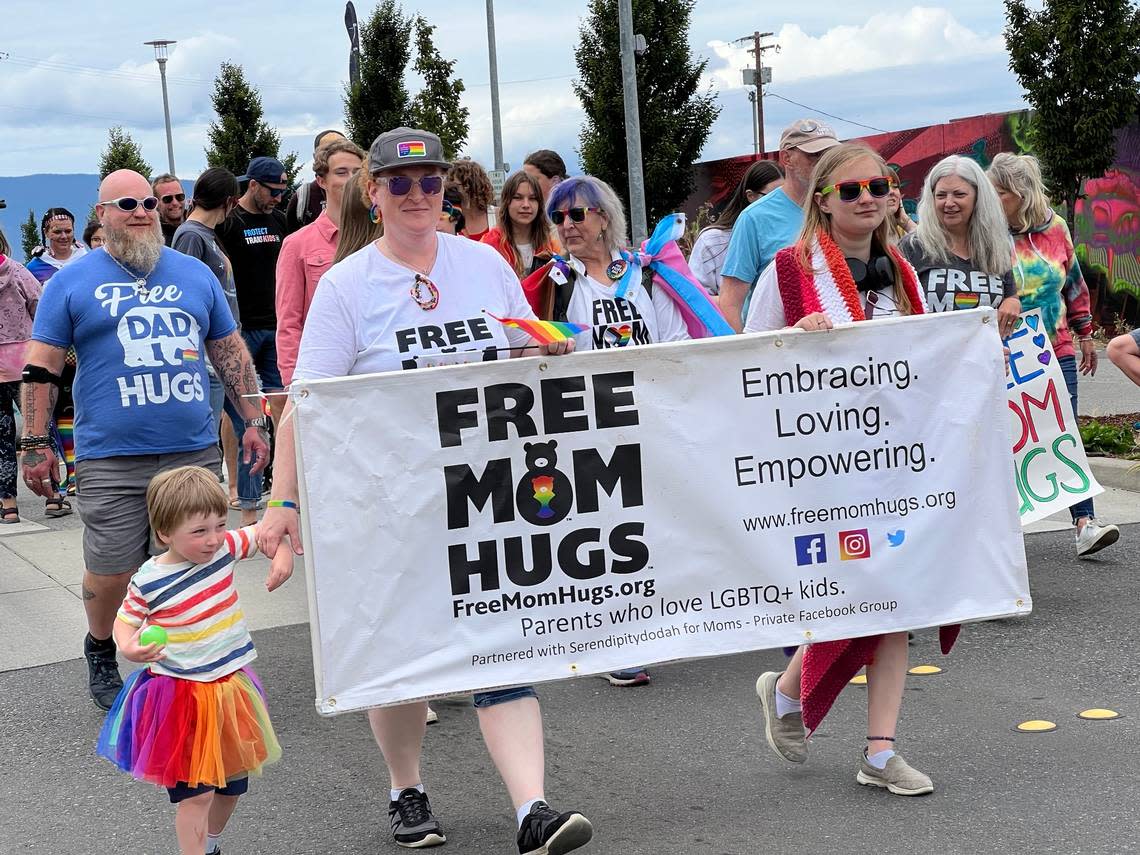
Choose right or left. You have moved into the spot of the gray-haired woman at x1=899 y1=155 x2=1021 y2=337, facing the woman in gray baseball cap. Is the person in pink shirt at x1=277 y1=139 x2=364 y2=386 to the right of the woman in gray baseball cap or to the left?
right

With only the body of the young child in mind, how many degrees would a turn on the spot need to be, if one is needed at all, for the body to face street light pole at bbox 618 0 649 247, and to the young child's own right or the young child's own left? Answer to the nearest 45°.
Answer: approximately 135° to the young child's own left

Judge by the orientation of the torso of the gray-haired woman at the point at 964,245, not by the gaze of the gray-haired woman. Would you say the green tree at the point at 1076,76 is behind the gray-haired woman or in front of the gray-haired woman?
behind

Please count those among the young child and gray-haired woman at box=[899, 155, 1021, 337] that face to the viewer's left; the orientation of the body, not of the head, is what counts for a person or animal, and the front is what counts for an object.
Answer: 0

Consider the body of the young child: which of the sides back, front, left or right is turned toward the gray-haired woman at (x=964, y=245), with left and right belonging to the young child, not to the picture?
left

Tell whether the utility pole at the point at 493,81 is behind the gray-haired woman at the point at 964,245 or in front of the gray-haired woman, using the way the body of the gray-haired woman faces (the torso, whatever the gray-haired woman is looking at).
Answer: behind

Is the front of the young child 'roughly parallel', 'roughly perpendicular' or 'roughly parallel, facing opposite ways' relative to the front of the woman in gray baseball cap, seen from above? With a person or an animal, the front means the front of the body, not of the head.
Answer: roughly parallel

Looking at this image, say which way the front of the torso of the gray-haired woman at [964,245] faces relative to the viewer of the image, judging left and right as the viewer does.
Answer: facing the viewer

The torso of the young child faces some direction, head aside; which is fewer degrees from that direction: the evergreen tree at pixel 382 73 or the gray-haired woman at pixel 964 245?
the gray-haired woman

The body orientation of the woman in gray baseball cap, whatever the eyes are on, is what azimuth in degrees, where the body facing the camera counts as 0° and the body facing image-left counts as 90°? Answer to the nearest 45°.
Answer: approximately 315°

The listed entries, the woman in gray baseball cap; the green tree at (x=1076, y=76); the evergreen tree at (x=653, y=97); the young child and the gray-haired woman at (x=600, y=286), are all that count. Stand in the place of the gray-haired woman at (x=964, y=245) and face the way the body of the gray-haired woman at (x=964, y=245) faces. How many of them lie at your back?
2

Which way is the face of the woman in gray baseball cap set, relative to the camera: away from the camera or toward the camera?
toward the camera

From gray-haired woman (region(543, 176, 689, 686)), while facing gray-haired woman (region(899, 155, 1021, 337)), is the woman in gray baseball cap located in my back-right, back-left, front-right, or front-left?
back-right

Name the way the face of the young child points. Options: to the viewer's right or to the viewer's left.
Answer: to the viewer's right

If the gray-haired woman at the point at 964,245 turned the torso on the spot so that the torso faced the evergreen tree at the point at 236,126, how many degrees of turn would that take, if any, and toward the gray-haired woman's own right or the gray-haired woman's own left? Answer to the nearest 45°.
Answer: approximately 135° to the gray-haired woman's own right

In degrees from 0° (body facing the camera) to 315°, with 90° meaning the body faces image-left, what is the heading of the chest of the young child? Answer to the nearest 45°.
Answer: approximately 315°
